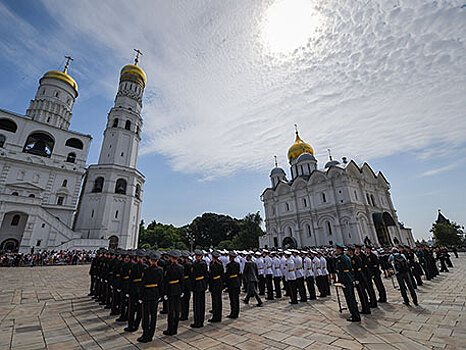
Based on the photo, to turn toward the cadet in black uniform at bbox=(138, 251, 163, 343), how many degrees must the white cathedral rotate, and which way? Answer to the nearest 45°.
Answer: approximately 45° to its right

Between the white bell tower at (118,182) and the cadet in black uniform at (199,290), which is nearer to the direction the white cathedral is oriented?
the cadet in black uniform

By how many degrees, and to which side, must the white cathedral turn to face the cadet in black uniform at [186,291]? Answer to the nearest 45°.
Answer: approximately 45° to its right

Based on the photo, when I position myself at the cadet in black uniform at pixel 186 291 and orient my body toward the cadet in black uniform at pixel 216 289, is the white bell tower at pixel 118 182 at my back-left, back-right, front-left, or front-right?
back-left
